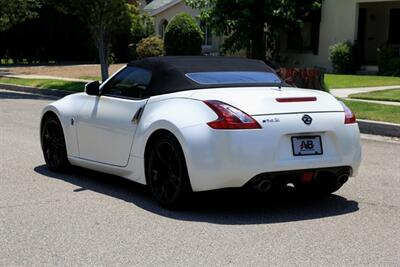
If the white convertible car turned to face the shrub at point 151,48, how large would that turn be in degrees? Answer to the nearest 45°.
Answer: approximately 45° to its right

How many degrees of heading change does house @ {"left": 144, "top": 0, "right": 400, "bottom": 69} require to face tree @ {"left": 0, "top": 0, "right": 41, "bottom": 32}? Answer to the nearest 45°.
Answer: approximately 45° to its right

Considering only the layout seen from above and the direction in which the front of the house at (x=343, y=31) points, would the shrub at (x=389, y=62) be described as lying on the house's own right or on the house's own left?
on the house's own left

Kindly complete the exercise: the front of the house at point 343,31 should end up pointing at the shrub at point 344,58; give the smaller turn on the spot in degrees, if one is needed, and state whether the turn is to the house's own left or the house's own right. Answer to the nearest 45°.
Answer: approximately 45° to the house's own left

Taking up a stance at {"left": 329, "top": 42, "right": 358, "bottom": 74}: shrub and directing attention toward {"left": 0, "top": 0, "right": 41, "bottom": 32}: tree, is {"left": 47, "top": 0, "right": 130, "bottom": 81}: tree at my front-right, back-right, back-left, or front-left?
front-left

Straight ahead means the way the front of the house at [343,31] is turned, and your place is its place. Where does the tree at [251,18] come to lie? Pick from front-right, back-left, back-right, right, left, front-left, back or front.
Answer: front

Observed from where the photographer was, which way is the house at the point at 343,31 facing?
facing the viewer and to the left of the viewer

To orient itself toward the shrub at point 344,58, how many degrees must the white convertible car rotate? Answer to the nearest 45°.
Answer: approximately 45° to its right

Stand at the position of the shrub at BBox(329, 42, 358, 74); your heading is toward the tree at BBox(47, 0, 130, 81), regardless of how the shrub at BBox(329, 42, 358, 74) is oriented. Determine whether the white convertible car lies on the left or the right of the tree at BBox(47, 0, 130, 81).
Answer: left

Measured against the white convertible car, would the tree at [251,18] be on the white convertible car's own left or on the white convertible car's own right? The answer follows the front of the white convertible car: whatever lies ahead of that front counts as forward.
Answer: on the white convertible car's own right

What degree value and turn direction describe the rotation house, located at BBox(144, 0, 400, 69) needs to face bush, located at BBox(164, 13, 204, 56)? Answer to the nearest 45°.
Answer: approximately 45° to its right

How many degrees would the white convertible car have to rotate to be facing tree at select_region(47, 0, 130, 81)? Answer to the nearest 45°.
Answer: approximately 45° to its right

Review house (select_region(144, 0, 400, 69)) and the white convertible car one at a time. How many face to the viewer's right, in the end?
0

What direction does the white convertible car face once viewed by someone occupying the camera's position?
facing away from the viewer and to the left of the viewer

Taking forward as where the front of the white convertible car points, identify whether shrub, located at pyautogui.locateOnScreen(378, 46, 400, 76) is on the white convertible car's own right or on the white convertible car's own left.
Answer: on the white convertible car's own right
